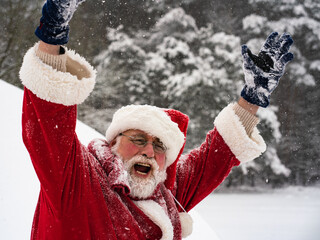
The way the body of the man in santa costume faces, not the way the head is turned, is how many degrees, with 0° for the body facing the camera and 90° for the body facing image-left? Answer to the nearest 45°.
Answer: approximately 315°
